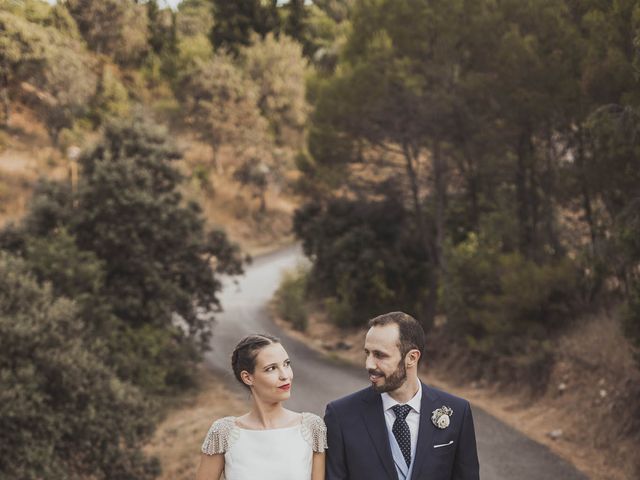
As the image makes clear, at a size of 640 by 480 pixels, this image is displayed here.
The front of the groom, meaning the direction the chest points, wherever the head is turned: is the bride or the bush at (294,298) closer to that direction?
the bride

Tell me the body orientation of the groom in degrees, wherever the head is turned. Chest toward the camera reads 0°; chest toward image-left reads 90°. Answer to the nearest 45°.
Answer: approximately 0°

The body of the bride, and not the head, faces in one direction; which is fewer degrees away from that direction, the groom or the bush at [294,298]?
the groom

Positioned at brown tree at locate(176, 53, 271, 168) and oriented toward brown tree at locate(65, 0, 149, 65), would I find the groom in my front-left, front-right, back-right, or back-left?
back-left

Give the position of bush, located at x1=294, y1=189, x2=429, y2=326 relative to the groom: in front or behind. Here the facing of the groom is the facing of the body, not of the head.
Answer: behind

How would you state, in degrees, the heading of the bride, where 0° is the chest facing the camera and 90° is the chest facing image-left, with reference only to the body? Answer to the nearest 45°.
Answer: approximately 0°

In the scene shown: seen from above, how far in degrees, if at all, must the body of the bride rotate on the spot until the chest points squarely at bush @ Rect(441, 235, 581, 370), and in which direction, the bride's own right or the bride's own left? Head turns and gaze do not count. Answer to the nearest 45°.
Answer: approximately 135° to the bride's own left

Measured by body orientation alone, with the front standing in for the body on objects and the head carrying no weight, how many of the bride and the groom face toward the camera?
2

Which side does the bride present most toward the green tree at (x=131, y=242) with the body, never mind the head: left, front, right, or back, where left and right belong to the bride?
back

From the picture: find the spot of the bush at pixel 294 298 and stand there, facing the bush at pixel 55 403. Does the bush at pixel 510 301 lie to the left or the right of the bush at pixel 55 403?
left

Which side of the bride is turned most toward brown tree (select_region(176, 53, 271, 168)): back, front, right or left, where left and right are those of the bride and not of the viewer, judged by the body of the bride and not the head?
back

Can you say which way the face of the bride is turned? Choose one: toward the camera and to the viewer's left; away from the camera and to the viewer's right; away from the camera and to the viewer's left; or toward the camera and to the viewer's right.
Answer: toward the camera and to the viewer's right
